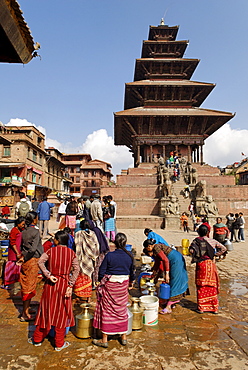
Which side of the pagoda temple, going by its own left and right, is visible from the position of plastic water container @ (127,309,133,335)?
front

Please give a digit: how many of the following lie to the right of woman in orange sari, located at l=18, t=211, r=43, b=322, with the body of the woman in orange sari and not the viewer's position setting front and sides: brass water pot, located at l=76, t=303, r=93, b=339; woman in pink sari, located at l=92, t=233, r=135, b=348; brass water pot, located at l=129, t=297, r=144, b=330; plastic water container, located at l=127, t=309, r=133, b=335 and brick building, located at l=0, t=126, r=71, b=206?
4

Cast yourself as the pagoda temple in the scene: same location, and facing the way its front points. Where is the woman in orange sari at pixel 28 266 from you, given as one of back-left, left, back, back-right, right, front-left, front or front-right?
front

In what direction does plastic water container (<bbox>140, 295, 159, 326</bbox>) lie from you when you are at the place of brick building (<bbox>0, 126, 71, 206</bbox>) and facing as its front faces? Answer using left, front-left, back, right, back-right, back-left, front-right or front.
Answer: front-right

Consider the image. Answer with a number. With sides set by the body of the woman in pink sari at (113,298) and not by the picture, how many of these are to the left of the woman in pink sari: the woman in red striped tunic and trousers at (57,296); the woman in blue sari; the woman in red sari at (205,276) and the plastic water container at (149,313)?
1

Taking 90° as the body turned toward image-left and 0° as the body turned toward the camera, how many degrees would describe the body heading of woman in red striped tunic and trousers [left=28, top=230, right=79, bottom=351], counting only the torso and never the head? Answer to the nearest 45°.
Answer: approximately 180°

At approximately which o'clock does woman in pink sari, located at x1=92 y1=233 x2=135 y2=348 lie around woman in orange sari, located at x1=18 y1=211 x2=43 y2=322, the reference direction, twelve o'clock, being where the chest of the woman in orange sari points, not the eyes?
The woman in pink sari is roughly at 3 o'clock from the woman in orange sari.

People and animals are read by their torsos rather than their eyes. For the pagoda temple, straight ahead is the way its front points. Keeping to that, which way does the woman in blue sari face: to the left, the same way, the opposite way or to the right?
to the right

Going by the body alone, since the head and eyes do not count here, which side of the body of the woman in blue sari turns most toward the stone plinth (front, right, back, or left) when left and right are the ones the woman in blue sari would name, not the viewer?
right

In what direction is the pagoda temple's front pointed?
toward the camera

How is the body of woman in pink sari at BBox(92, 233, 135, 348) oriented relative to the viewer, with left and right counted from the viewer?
facing away from the viewer

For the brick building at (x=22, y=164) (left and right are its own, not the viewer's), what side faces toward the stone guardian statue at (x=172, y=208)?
front

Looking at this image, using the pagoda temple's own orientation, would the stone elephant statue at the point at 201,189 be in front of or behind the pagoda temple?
in front
